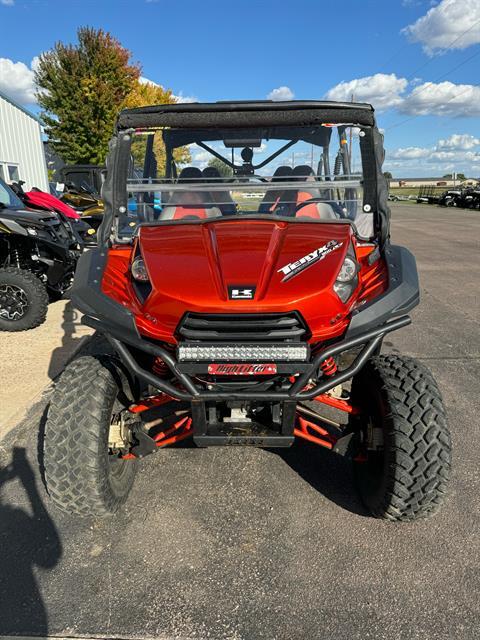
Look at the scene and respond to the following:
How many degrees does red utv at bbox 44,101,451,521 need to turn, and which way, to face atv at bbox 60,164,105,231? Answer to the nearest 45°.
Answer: approximately 180°

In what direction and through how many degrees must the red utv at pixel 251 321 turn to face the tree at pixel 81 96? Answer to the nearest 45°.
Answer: approximately 180°

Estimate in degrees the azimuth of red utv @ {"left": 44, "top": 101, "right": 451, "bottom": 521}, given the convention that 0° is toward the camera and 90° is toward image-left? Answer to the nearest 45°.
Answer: approximately 0°

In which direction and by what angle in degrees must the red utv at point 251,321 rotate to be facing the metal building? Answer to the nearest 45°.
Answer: approximately 135° to its right

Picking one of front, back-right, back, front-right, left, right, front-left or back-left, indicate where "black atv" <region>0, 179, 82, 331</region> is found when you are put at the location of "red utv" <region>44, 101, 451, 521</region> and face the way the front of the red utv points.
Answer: back-right

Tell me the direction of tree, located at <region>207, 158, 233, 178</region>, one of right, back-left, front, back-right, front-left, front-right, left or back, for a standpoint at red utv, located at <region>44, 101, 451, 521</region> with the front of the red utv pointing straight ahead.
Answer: back

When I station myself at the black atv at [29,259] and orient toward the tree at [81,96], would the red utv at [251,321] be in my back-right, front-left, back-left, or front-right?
back-right
